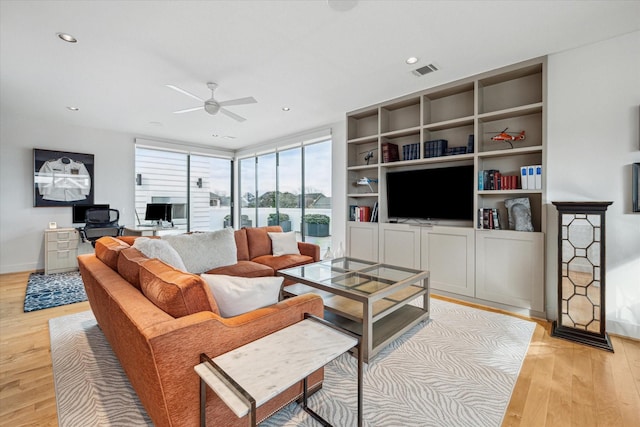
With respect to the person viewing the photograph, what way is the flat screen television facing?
facing the viewer and to the left of the viewer

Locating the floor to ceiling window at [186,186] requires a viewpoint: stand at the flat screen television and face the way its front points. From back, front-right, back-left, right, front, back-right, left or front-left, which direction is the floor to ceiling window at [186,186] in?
front-right

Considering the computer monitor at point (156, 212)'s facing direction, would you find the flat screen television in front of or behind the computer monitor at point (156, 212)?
in front

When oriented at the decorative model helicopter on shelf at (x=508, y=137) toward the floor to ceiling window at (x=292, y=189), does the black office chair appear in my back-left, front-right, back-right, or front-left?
front-left

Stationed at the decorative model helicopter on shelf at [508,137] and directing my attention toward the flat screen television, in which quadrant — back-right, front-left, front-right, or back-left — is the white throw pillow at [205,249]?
front-left

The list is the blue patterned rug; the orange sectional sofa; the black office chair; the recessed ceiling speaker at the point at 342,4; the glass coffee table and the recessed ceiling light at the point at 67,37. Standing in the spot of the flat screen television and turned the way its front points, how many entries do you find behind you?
0

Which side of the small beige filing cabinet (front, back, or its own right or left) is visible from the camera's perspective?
front

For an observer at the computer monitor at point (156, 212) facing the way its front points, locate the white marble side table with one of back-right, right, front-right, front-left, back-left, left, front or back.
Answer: front

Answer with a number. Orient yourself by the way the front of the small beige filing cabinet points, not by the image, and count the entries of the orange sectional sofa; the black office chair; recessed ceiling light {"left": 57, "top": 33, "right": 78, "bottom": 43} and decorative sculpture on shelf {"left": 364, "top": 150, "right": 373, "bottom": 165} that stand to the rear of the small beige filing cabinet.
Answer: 0

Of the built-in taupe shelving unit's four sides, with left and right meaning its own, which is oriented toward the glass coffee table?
front

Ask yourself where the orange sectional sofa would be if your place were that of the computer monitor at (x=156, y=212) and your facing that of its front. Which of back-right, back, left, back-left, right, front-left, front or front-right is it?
front

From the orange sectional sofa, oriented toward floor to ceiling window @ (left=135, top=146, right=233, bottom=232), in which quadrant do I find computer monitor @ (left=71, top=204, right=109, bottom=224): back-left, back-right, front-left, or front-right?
front-left

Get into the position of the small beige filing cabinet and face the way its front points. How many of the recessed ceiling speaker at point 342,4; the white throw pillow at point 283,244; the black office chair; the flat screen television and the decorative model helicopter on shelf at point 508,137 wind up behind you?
0

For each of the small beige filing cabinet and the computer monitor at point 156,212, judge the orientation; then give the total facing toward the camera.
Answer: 2

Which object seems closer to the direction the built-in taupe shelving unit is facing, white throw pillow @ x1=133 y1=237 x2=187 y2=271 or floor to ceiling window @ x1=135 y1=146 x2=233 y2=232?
the white throw pillow

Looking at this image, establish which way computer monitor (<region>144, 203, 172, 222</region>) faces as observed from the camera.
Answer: facing the viewer

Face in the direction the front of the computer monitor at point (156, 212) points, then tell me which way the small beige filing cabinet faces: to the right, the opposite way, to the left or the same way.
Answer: the same way

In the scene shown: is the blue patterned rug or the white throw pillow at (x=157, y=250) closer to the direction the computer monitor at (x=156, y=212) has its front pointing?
the white throw pillow

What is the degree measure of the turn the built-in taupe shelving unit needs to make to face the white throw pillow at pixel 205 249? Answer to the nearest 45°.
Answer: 0° — it already faces it

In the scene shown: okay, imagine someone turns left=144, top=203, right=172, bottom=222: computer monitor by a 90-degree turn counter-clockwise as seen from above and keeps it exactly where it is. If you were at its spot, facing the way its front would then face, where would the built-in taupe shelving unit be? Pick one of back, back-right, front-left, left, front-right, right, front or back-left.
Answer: front-right

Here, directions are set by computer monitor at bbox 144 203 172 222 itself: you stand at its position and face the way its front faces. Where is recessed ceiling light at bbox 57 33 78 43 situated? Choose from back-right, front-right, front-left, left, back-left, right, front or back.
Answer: front
